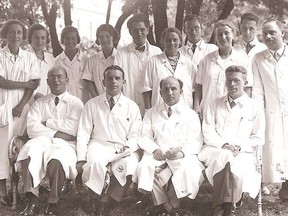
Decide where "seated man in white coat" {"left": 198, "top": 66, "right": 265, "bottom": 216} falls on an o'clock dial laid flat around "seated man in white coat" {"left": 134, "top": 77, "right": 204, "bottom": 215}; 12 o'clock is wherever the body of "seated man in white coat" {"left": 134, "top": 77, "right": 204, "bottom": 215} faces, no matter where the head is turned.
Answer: "seated man in white coat" {"left": 198, "top": 66, "right": 265, "bottom": 216} is roughly at 9 o'clock from "seated man in white coat" {"left": 134, "top": 77, "right": 204, "bottom": 215}.

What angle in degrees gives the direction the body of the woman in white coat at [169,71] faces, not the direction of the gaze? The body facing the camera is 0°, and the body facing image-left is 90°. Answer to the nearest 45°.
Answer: approximately 0°

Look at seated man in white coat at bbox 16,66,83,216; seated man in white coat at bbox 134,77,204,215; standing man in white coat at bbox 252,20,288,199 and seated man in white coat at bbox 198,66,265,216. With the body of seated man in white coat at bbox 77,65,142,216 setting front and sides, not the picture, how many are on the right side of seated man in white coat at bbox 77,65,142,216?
1

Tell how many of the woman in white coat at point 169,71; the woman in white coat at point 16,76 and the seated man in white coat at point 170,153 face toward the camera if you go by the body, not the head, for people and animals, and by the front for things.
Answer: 3

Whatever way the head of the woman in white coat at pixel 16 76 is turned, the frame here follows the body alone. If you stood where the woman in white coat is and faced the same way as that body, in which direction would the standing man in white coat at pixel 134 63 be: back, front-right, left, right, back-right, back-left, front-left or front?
left

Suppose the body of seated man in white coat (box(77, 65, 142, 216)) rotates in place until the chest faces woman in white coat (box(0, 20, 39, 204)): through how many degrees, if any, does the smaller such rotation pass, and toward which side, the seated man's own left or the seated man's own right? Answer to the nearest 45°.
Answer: approximately 135° to the seated man's own right

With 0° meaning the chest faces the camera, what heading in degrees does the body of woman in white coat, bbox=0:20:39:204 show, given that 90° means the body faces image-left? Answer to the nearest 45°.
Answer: approximately 0°
